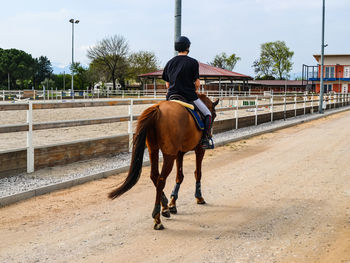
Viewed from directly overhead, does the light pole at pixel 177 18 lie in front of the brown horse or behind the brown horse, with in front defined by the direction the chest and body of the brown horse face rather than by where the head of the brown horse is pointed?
in front

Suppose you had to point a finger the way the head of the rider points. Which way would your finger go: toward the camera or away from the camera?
away from the camera

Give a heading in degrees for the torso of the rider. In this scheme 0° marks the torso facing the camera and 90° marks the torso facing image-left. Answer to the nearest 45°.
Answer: approximately 225°

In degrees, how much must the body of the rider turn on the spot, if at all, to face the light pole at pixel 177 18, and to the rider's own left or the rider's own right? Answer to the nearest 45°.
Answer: approximately 45° to the rider's own left

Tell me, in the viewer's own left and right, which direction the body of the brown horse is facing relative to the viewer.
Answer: facing away from the viewer and to the right of the viewer
